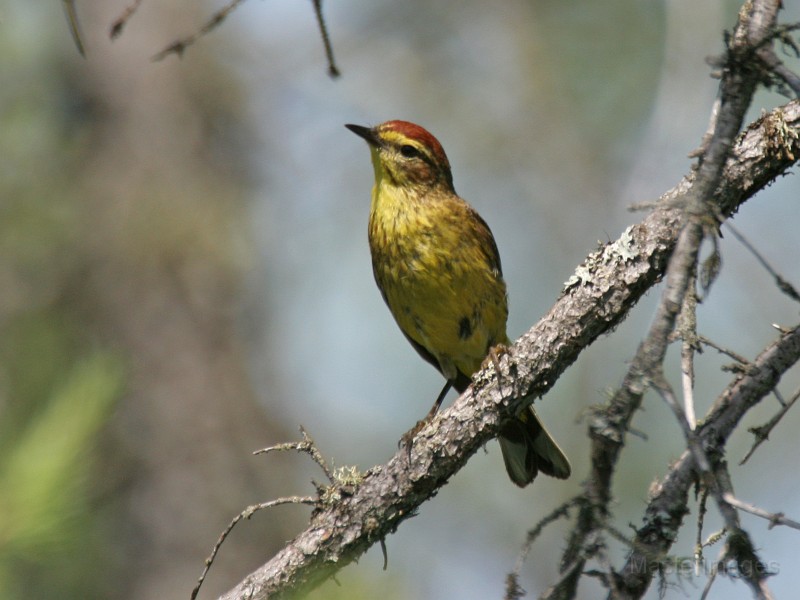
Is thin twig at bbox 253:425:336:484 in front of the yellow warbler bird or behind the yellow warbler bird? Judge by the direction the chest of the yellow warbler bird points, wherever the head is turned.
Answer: in front

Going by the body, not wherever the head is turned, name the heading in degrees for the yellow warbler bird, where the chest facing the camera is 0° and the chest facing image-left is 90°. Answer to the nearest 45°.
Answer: approximately 45°

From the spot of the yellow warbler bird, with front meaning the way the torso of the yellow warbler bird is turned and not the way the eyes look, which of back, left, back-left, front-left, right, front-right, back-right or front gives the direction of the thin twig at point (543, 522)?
front-left
